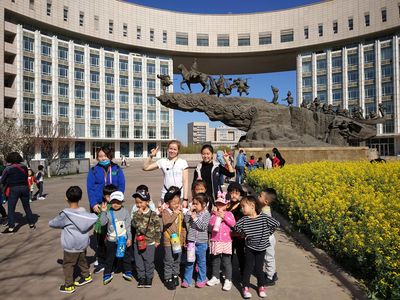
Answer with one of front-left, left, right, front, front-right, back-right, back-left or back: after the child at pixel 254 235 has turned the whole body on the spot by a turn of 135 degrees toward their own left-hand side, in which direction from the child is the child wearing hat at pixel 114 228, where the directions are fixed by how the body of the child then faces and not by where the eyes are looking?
back-left

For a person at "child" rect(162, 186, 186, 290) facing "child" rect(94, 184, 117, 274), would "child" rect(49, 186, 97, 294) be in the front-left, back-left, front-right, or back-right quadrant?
front-left

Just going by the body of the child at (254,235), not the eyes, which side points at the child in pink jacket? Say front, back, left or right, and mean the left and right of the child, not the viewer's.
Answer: right

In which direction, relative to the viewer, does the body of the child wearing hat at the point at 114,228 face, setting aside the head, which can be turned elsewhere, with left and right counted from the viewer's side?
facing the viewer

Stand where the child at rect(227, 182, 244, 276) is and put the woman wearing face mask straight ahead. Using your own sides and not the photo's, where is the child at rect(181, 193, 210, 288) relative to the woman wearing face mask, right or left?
left

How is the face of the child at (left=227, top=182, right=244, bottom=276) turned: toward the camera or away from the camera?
toward the camera

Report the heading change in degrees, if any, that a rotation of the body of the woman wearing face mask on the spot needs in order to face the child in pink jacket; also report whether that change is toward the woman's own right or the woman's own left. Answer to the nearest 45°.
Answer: approximately 45° to the woman's own left

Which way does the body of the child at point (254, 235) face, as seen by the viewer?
toward the camera

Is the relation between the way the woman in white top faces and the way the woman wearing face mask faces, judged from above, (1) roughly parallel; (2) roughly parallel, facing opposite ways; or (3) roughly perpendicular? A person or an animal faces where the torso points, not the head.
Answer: roughly parallel

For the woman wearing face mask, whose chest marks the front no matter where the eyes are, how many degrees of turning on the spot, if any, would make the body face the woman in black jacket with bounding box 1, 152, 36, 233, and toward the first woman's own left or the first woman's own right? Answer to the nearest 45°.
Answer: approximately 135° to the first woman's own right

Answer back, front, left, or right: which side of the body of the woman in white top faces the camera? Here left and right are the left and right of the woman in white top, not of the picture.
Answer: front

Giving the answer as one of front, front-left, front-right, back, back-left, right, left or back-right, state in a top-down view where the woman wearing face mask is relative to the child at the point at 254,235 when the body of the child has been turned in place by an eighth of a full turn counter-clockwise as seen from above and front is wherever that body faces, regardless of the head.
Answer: back-right

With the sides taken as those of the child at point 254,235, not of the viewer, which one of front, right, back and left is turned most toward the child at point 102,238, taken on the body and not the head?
right
